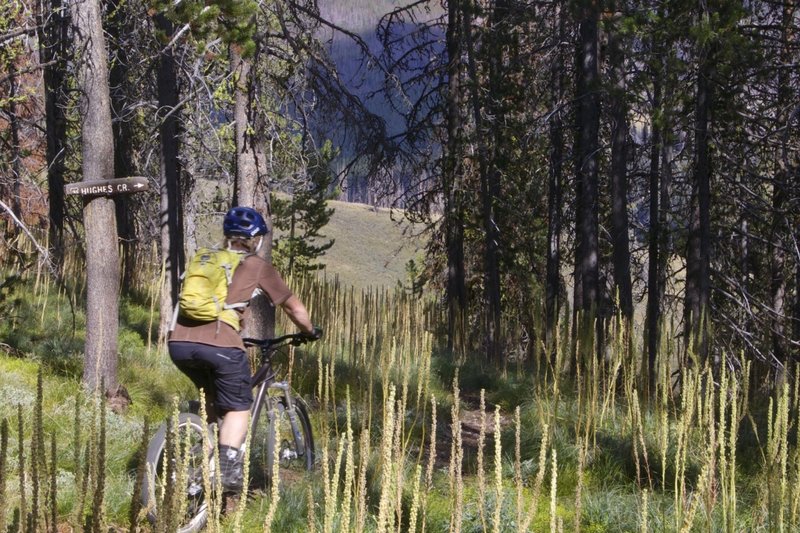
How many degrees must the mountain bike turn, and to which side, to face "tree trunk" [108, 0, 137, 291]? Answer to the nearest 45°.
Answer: approximately 45° to its left

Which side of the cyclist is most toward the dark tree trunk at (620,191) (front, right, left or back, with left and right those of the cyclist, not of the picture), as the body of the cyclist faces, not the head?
front

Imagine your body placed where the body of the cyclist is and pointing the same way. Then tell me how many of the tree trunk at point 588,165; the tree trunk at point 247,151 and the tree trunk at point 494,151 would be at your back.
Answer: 0

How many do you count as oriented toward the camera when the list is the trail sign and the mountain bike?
1

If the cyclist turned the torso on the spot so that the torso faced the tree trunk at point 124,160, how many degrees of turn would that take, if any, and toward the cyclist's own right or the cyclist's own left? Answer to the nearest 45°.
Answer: approximately 45° to the cyclist's own left

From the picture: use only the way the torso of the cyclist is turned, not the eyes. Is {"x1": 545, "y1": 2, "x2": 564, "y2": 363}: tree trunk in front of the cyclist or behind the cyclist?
in front

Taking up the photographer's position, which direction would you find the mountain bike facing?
facing away from the viewer and to the right of the viewer

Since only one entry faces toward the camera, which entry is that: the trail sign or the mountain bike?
the trail sign

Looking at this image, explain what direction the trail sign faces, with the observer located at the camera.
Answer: facing the viewer

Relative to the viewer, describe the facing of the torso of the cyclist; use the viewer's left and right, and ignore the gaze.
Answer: facing away from the viewer and to the right of the viewer

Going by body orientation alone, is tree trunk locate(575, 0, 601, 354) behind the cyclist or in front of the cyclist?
in front

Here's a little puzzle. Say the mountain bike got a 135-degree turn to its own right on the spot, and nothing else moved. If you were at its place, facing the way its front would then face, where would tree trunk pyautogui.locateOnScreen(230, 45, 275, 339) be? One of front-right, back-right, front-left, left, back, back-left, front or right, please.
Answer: back

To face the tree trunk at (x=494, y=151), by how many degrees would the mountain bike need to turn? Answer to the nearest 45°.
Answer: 0° — it already faces it

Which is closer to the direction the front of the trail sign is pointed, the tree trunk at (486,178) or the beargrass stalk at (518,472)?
the beargrass stalk

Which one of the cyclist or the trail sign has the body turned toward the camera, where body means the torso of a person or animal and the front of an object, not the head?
the trail sign

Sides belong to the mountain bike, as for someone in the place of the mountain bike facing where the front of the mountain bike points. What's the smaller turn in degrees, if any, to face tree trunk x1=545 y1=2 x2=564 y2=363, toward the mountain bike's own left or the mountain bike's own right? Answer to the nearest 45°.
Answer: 0° — it already faces it

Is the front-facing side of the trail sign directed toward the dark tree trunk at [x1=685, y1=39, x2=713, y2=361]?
no

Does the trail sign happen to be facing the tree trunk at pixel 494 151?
no

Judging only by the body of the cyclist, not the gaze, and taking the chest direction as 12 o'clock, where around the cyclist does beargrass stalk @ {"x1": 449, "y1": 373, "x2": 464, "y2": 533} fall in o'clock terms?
The beargrass stalk is roughly at 4 o'clock from the cyclist.

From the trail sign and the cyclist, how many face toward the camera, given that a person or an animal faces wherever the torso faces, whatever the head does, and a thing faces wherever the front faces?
1

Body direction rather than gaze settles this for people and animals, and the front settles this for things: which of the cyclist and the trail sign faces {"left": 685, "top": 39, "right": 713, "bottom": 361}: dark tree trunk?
the cyclist
